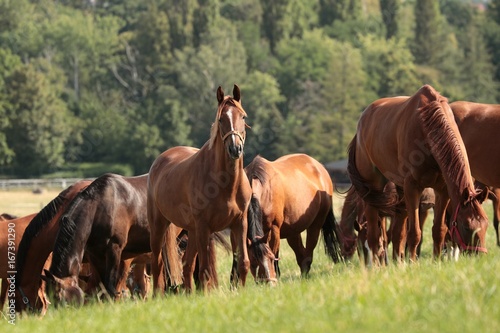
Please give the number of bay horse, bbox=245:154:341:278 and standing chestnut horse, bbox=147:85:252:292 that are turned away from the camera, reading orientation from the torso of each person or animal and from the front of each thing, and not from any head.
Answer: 0

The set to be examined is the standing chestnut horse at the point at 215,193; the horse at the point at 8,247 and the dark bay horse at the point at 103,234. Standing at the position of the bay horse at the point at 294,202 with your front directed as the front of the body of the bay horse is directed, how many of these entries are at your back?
0

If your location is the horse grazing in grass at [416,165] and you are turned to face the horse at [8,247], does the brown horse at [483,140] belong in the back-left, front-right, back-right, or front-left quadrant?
back-right

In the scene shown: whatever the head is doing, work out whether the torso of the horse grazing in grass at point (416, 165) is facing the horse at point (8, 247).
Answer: no

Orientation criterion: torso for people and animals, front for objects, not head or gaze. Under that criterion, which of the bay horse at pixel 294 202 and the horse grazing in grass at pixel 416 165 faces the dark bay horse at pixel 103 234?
the bay horse

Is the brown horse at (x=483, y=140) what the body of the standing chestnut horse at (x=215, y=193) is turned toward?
no

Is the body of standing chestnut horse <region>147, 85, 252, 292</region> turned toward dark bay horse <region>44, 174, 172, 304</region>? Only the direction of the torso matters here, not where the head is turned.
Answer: no

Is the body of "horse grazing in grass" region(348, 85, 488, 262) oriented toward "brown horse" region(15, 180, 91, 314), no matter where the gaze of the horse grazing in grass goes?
no

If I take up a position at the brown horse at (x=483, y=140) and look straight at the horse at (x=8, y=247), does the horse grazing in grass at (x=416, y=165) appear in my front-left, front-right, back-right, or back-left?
front-left

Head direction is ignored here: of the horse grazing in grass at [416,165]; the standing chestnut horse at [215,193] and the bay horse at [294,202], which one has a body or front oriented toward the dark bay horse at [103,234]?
the bay horse

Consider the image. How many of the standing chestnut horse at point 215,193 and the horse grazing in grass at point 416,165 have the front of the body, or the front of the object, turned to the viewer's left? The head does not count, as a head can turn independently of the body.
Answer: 0

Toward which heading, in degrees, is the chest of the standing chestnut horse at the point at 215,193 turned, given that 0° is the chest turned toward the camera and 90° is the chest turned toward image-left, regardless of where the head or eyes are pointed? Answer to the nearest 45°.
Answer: approximately 315°

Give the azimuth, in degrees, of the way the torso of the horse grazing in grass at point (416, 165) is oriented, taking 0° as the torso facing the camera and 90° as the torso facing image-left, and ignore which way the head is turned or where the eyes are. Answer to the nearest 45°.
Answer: approximately 315°
